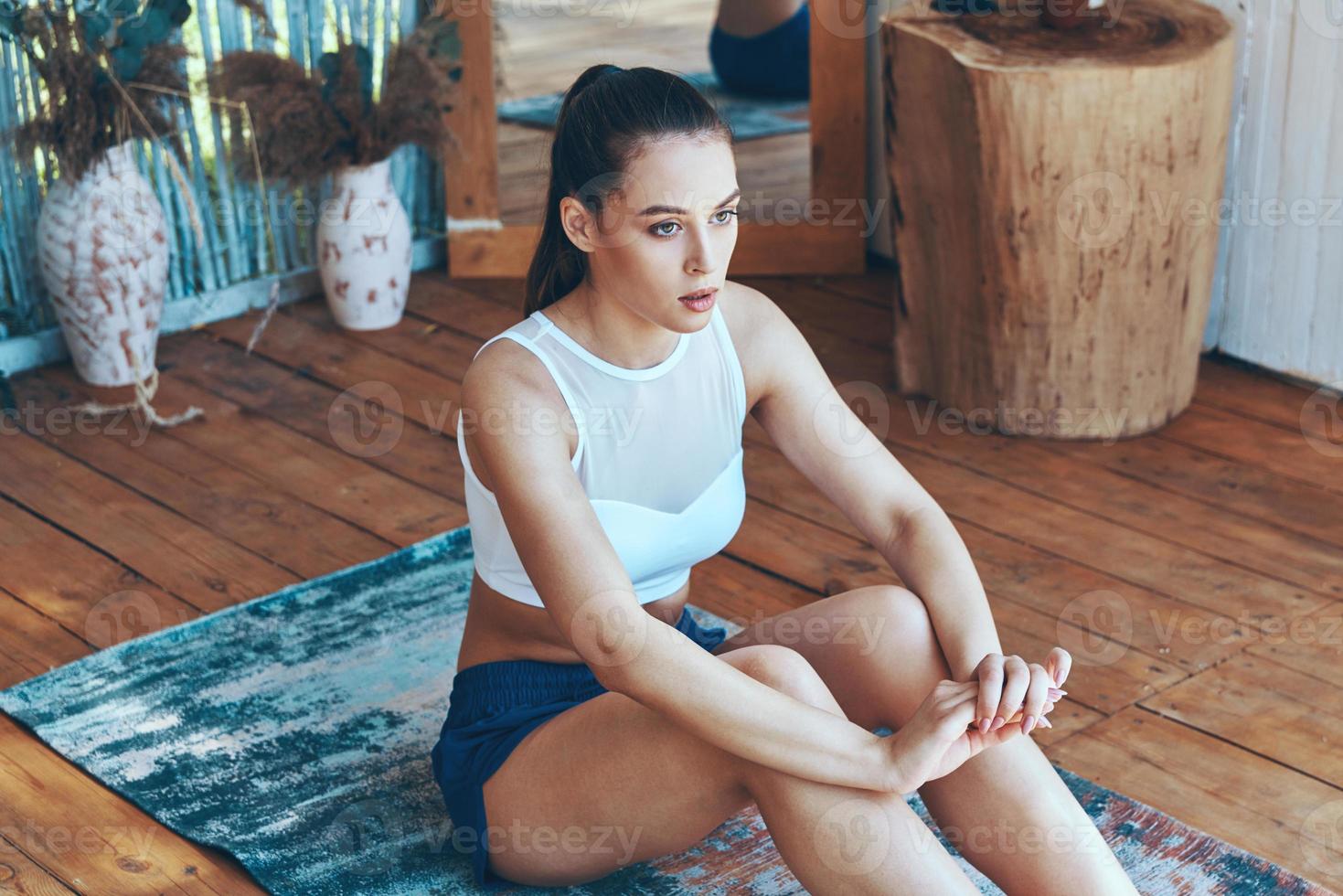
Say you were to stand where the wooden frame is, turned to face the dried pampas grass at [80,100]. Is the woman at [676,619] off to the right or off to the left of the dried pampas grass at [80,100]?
left

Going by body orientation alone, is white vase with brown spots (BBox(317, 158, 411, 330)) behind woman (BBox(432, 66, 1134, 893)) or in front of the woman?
behind

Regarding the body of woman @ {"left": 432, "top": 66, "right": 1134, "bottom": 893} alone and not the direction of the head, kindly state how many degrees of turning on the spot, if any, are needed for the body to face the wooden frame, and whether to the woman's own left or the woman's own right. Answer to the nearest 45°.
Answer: approximately 135° to the woman's own left

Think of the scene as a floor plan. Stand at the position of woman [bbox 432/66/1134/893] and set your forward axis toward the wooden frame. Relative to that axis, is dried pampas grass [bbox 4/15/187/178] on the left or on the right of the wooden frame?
left

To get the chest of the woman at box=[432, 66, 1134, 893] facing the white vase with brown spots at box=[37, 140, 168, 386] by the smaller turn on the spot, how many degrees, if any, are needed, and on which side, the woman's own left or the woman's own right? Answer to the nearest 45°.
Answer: approximately 180°

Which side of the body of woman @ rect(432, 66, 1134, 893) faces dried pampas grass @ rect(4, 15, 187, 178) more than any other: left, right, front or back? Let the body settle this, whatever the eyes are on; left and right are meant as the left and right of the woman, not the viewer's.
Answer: back

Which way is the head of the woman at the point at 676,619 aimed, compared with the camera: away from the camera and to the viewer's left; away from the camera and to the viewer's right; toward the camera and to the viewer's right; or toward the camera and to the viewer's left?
toward the camera and to the viewer's right

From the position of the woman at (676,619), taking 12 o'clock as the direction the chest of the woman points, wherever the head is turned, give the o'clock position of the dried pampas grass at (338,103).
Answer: The dried pampas grass is roughly at 7 o'clock from the woman.

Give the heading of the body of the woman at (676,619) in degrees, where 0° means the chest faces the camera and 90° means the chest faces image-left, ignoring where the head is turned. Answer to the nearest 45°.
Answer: approximately 315°

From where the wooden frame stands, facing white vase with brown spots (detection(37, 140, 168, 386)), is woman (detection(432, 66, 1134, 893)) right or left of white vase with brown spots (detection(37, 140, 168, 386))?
left

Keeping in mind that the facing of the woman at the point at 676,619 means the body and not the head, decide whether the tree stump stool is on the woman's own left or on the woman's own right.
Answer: on the woman's own left
